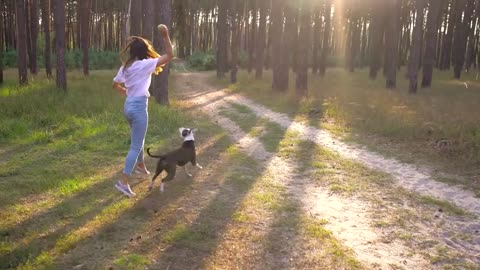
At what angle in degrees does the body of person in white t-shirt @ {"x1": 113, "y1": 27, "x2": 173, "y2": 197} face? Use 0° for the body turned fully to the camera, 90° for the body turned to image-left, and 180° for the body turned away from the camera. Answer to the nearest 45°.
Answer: approximately 225°

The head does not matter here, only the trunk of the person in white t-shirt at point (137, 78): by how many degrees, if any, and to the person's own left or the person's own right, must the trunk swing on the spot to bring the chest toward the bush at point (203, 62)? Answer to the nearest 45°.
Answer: approximately 45° to the person's own left

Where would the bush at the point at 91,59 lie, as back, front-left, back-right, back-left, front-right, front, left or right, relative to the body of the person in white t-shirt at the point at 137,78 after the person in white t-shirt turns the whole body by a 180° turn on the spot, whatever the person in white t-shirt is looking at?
back-right

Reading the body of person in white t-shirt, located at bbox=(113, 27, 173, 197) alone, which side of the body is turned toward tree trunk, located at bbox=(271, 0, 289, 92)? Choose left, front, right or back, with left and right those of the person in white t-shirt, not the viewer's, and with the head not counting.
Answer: front
